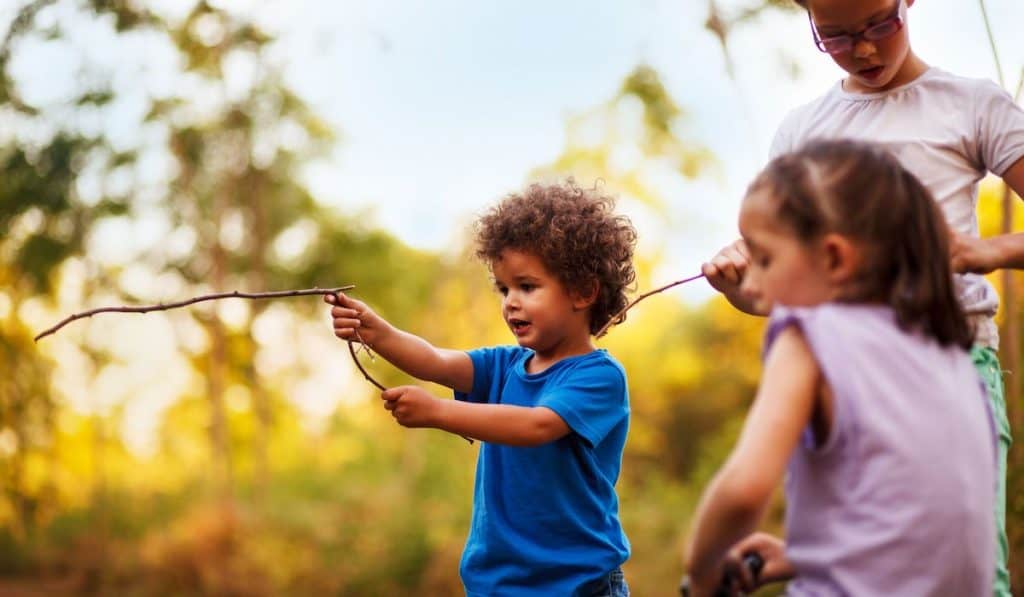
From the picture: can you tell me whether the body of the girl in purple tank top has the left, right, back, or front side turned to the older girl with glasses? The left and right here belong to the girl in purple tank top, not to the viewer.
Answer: right

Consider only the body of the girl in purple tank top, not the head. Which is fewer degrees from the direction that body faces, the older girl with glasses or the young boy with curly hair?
the young boy with curly hair

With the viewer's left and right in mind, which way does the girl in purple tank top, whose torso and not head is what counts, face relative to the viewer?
facing away from the viewer and to the left of the viewer

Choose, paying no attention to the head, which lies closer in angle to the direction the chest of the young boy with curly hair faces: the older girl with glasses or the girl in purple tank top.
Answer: the girl in purple tank top

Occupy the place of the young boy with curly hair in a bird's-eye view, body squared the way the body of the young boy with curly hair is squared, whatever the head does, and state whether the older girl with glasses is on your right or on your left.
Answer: on your left

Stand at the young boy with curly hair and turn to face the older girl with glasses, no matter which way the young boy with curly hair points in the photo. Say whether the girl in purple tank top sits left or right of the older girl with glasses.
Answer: right

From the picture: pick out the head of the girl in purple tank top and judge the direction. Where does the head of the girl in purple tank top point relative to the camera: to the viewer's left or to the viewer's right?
to the viewer's left
